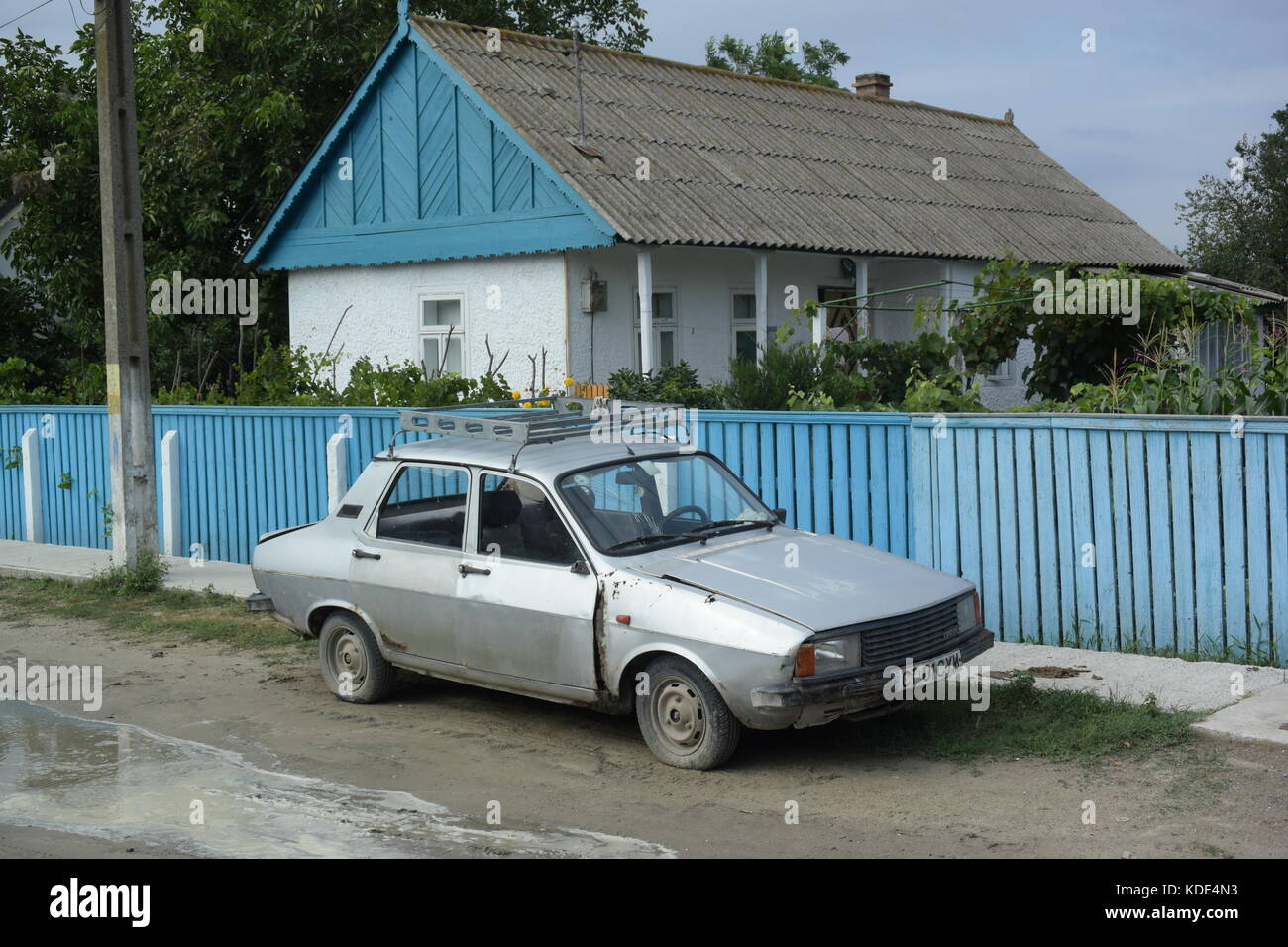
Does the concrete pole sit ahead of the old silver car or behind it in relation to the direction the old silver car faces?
behind

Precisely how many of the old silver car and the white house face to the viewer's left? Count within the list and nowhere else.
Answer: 0

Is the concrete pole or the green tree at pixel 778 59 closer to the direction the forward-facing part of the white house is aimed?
the concrete pole

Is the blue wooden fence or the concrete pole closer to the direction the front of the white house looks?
the blue wooden fence

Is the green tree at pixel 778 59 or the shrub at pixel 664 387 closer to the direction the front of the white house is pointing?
the shrub

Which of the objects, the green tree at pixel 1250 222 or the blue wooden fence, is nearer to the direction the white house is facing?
the blue wooden fence

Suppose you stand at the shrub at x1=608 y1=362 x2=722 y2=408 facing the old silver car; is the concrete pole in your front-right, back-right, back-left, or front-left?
front-right

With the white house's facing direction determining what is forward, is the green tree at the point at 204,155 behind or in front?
behind

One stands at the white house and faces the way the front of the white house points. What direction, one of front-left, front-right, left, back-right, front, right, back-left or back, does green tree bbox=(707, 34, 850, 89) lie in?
back-left

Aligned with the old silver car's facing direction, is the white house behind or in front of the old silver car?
behind

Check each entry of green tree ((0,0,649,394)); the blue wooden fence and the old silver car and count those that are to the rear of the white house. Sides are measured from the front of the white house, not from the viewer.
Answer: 1

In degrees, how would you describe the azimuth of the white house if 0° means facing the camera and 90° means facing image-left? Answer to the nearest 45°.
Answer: approximately 315°

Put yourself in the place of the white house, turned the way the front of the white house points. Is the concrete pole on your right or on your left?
on your right

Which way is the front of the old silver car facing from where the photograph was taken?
facing the viewer and to the right of the viewer

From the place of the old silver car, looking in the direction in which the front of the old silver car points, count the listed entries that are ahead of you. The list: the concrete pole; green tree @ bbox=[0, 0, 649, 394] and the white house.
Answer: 0
